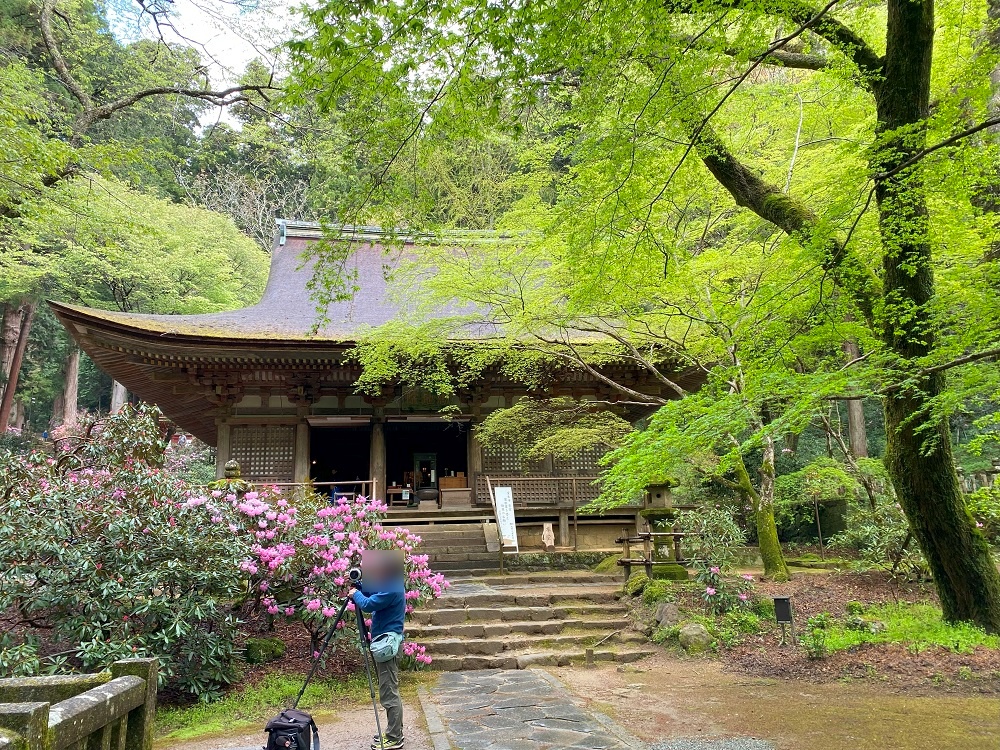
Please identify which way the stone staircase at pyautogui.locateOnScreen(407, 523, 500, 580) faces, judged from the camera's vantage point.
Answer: facing the viewer

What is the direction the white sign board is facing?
toward the camera

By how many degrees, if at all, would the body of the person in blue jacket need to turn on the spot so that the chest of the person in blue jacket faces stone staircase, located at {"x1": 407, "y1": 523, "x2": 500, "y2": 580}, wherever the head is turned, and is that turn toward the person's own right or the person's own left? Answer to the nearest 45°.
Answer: approximately 90° to the person's own right

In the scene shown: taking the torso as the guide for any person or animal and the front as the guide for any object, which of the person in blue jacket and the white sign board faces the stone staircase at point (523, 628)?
the white sign board

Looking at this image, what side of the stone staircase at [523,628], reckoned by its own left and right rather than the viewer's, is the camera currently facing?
front

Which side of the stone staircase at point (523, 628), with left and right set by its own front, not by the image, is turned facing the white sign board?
back

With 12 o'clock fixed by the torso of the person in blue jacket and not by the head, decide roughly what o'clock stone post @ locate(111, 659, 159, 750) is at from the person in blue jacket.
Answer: The stone post is roughly at 10 o'clock from the person in blue jacket.

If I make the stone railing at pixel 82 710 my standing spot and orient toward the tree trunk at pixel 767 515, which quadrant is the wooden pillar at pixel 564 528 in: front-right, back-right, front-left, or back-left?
front-left

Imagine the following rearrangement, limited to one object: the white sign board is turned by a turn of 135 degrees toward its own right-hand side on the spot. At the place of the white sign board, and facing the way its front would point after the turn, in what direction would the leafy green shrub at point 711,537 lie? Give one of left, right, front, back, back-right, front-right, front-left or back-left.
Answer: back

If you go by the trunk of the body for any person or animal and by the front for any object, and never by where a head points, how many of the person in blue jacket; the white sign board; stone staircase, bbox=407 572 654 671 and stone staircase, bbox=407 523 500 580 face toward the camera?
3

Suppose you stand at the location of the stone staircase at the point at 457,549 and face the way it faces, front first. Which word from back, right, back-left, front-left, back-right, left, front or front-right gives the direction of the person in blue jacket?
front
